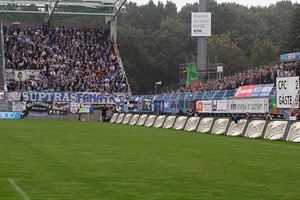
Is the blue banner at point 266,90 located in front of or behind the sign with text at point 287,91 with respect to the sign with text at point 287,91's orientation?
behind

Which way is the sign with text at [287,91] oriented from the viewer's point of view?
toward the camera

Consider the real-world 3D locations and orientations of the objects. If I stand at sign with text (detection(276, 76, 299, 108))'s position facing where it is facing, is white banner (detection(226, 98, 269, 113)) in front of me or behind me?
behind

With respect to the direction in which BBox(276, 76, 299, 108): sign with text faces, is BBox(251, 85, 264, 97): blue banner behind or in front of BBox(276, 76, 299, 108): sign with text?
behind
